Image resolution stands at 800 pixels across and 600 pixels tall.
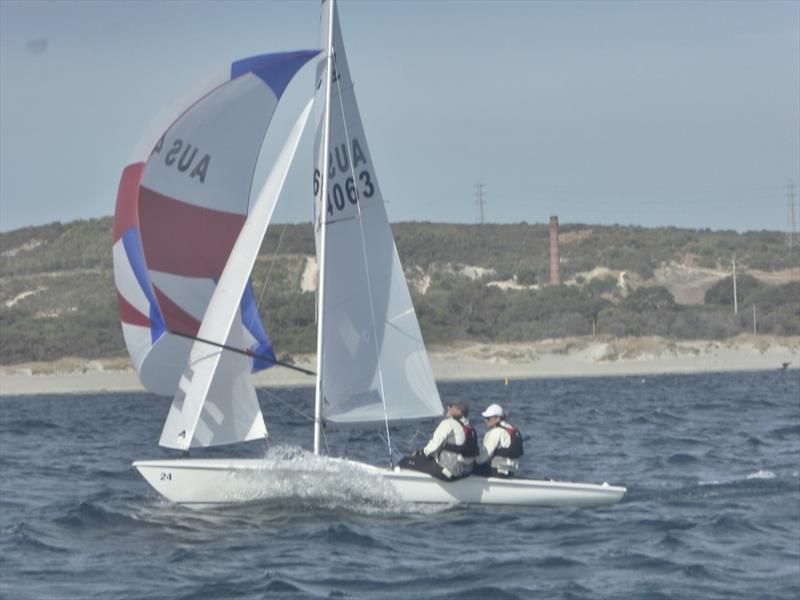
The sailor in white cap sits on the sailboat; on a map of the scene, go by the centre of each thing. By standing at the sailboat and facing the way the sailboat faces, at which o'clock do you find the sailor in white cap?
The sailor in white cap is roughly at 6 o'clock from the sailboat.

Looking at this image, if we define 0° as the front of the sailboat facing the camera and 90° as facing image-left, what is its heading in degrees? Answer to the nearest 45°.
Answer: approximately 90°
